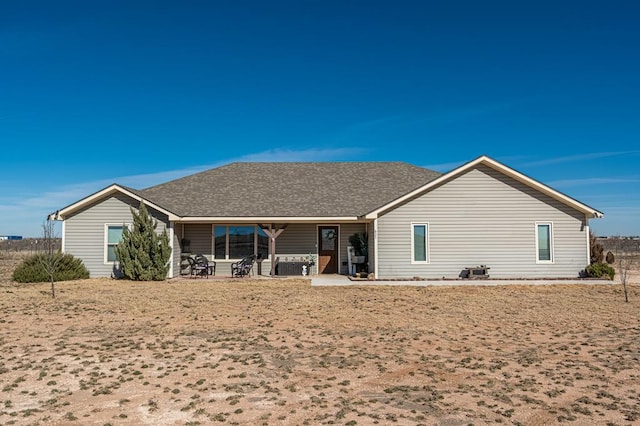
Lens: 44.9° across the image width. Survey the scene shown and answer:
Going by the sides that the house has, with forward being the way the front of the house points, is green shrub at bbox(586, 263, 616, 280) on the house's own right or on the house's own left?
on the house's own left

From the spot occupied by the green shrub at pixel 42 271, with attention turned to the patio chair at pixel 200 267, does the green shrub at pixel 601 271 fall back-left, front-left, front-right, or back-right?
front-right

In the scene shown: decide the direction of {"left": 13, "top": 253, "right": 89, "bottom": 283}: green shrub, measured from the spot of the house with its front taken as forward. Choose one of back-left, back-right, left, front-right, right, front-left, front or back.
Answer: right

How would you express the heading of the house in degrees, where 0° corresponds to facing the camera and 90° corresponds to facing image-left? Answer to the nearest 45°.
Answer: approximately 0°
